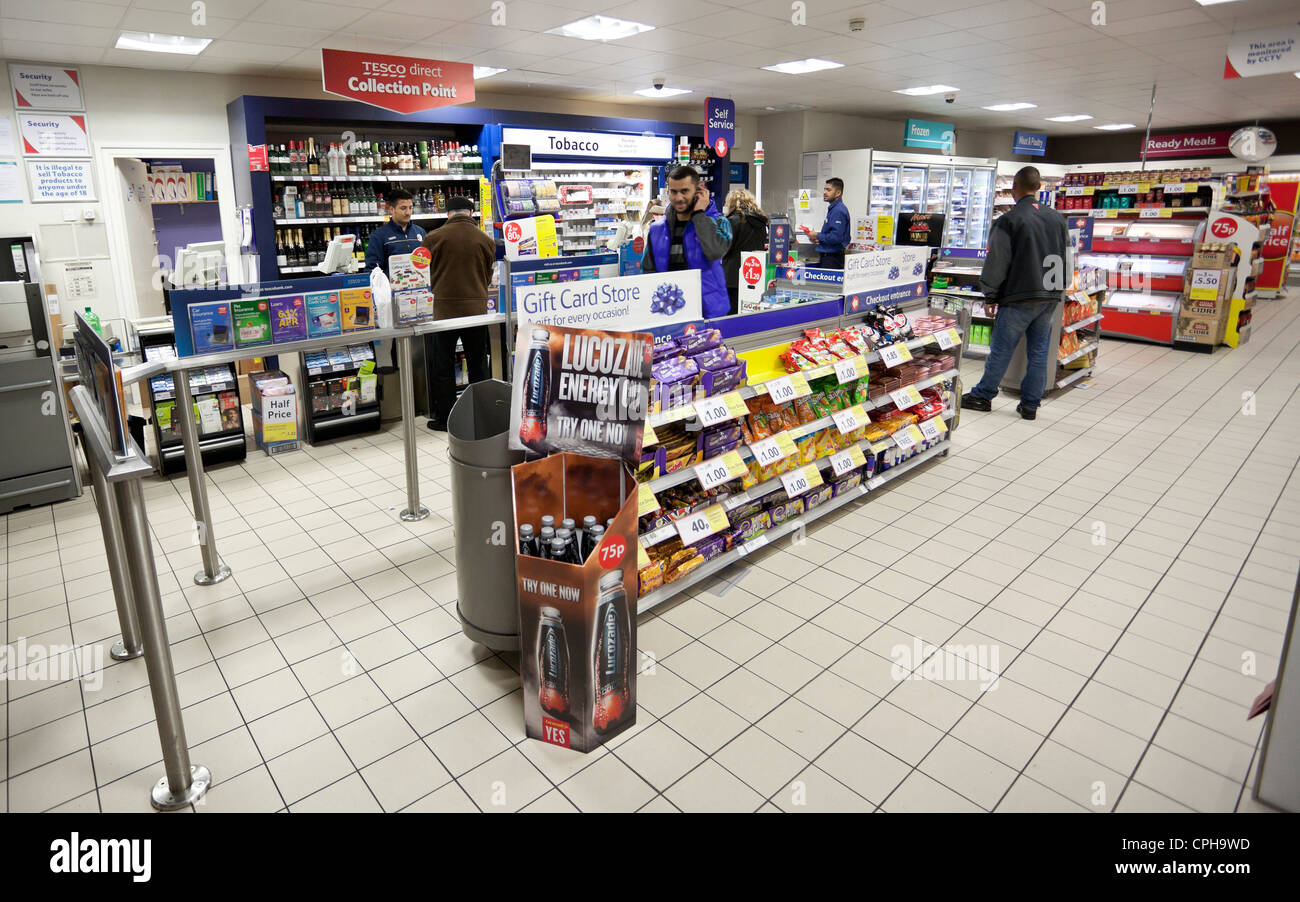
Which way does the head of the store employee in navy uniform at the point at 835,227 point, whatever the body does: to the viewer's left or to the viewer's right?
to the viewer's left

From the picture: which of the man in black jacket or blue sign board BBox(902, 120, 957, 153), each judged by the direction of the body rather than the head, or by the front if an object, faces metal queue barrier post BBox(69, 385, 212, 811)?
the blue sign board

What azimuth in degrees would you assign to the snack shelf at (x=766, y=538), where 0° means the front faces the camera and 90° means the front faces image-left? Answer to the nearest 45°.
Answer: approximately 315°

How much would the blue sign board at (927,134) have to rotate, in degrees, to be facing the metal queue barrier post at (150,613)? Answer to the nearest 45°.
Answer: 0° — it already faces it

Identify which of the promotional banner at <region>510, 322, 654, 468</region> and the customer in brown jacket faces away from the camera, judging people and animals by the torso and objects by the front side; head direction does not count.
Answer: the customer in brown jacket

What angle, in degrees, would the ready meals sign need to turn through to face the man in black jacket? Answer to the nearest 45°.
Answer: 0° — it already faces them

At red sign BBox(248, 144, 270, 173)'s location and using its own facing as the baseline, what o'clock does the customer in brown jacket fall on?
The customer in brown jacket is roughly at 11 o'clock from the red sign.

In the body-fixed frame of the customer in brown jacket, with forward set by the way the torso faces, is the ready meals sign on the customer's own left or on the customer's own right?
on the customer's own right

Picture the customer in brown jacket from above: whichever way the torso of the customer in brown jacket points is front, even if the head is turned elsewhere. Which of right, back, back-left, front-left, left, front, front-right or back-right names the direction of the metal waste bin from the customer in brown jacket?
back

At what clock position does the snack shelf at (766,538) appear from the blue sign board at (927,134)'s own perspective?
The snack shelf is roughly at 12 o'clock from the blue sign board.
